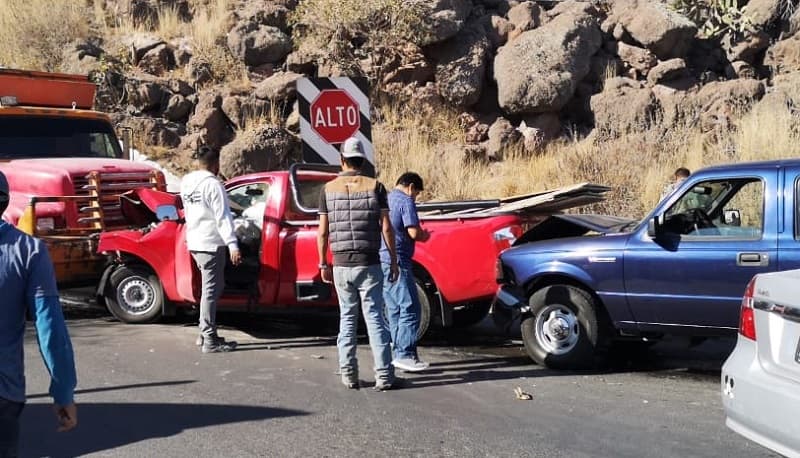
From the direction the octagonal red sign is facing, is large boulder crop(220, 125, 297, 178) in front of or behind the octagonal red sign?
behind

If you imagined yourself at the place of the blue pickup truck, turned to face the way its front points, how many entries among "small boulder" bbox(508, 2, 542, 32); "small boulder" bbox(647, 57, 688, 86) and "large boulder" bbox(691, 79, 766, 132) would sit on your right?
3

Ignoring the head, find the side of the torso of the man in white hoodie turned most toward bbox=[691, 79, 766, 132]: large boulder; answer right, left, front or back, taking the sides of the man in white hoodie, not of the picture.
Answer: front

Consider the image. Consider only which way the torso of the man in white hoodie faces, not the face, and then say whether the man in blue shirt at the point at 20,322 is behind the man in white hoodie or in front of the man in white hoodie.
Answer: behind

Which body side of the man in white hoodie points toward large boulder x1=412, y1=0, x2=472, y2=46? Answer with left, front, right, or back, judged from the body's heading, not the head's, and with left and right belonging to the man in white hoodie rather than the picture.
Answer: front

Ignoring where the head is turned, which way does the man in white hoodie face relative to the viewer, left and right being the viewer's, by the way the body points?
facing away from the viewer and to the right of the viewer

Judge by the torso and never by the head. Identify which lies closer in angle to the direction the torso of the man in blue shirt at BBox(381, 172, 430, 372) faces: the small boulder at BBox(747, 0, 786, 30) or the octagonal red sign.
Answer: the small boulder

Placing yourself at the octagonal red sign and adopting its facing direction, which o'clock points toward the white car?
The white car is roughly at 11 o'clock from the octagonal red sign.

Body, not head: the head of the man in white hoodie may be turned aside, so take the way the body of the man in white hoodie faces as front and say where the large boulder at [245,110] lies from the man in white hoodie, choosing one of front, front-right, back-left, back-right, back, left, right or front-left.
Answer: front-left

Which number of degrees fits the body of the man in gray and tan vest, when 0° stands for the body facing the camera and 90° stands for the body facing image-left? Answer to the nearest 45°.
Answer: approximately 180°

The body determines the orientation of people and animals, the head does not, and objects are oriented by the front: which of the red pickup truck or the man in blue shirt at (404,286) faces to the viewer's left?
the red pickup truck

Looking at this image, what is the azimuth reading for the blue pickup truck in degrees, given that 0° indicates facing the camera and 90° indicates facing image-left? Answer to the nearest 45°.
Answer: approximately 90°

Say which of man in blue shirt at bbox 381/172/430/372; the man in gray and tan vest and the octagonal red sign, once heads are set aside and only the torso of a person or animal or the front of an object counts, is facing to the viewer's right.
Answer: the man in blue shirt

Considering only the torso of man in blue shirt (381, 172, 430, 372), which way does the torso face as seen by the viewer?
to the viewer's right

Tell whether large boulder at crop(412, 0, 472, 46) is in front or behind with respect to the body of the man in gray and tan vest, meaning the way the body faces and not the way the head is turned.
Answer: in front

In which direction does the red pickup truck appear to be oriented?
to the viewer's left

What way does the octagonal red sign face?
toward the camera

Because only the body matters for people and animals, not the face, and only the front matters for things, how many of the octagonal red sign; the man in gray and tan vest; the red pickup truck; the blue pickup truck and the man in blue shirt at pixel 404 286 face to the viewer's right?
1

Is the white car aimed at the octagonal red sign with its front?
no
